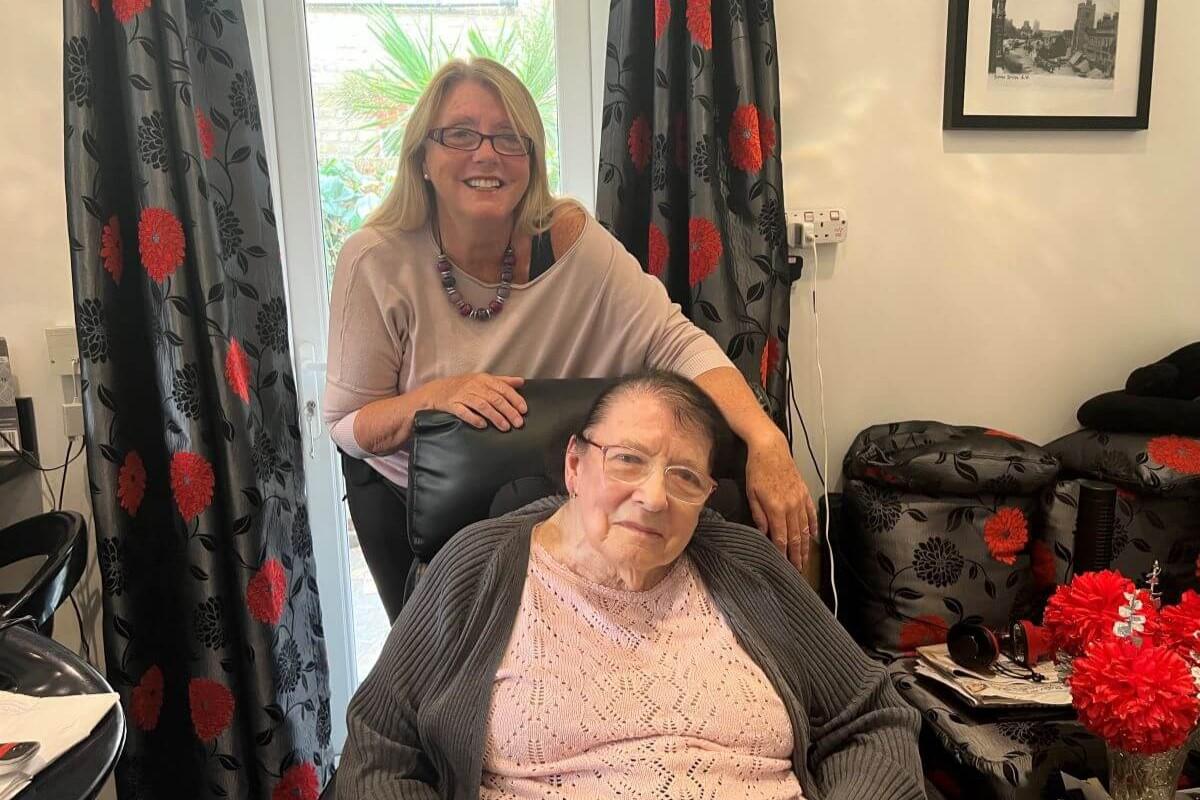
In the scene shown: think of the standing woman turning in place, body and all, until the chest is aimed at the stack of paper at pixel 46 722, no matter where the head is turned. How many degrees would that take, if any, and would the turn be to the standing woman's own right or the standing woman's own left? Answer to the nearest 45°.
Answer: approximately 45° to the standing woman's own right

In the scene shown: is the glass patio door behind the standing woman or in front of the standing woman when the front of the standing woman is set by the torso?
behind

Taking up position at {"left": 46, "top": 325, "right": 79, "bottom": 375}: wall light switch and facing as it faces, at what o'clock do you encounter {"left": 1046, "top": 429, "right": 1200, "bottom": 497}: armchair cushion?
The armchair cushion is roughly at 10 o'clock from the wall light switch.

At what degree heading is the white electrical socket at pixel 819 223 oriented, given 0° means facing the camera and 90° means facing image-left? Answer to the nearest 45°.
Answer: approximately 0°

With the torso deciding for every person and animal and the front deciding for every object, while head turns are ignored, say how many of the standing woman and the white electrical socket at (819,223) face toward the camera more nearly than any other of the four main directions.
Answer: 2

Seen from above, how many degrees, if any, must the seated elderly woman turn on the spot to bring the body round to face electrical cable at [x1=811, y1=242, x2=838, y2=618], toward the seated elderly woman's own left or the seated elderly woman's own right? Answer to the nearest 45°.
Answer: approximately 135° to the seated elderly woman's own left

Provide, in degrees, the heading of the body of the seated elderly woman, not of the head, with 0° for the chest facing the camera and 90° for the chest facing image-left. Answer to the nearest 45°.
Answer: approximately 0°
